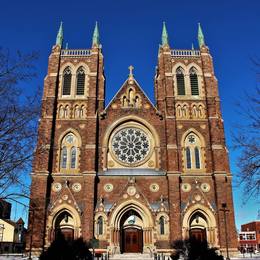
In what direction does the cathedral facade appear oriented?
toward the camera
